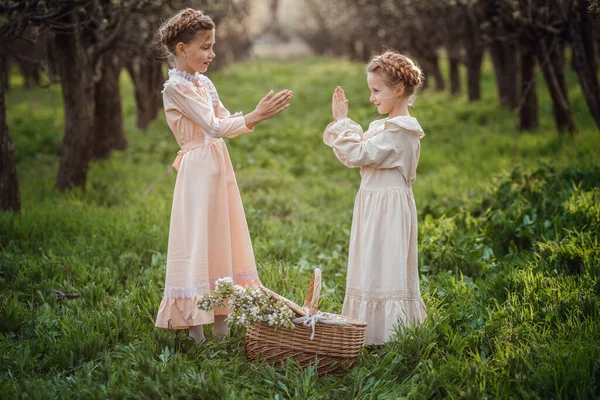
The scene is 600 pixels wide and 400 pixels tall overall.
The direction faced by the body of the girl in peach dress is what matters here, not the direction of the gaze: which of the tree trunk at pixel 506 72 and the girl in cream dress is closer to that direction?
the girl in cream dress

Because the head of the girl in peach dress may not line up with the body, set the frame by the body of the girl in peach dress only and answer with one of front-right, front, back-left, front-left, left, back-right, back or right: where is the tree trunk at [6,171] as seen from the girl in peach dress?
back-left

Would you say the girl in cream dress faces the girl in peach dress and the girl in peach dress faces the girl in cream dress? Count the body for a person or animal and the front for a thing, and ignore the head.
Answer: yes

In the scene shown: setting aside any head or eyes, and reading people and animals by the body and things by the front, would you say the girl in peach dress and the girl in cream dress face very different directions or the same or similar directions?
very different directions

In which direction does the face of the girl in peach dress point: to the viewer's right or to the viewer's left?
to the viewer's right

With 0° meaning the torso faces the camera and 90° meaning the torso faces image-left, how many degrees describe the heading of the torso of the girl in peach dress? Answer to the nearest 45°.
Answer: approximately 270°

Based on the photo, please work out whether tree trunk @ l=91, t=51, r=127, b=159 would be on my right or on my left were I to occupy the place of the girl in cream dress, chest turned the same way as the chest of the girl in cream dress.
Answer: on my right

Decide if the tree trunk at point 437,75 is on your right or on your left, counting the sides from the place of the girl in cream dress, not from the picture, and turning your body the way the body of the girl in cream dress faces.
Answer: on your right

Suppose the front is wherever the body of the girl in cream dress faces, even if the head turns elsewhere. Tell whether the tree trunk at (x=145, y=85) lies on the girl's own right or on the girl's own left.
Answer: on the girl's own right

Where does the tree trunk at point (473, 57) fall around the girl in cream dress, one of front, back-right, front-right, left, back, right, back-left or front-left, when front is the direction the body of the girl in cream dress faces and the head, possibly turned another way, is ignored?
right

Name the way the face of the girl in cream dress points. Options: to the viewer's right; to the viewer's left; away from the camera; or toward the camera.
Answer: to the viewer's left

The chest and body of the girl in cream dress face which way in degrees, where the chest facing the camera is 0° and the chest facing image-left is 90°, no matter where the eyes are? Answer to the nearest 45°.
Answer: approximately 90°

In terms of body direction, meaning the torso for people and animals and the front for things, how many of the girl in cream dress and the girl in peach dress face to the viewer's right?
1
